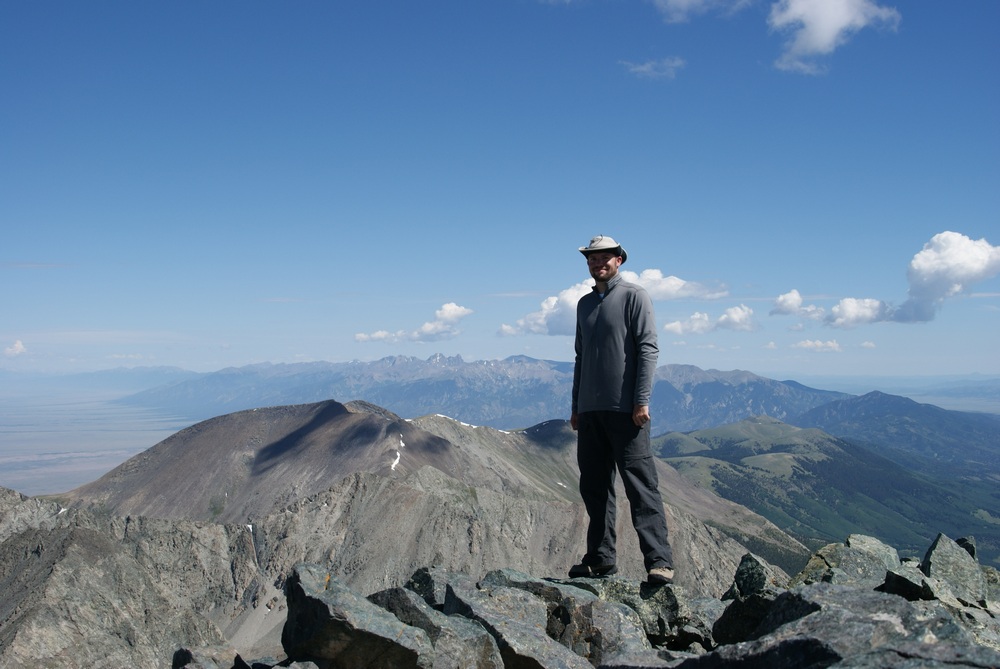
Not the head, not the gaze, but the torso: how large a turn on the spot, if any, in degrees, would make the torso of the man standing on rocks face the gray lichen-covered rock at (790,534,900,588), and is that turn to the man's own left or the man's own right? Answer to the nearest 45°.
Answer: approximately 135° to the man's own left

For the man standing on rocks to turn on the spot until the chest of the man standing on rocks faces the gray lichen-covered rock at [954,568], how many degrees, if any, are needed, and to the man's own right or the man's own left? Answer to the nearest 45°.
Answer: approximately 135° to the man's own left

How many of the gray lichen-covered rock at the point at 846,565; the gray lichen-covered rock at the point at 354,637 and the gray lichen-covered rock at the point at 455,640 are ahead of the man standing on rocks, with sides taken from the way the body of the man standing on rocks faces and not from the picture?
2

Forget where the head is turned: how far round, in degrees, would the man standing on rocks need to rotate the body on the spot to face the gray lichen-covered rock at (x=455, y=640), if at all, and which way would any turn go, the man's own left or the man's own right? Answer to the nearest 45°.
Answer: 0° — they already face it

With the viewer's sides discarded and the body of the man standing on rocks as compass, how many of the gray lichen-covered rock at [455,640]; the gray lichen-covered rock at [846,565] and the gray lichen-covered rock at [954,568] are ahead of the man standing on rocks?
1

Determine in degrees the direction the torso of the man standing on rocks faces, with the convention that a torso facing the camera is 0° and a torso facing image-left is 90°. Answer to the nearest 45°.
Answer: approximately 45°
